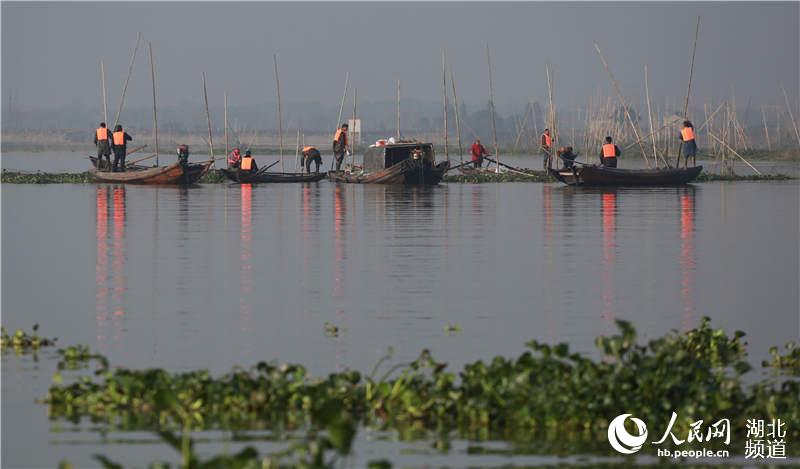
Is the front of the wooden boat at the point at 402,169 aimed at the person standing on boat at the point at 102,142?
yes

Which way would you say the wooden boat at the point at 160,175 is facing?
to the viewer's right
